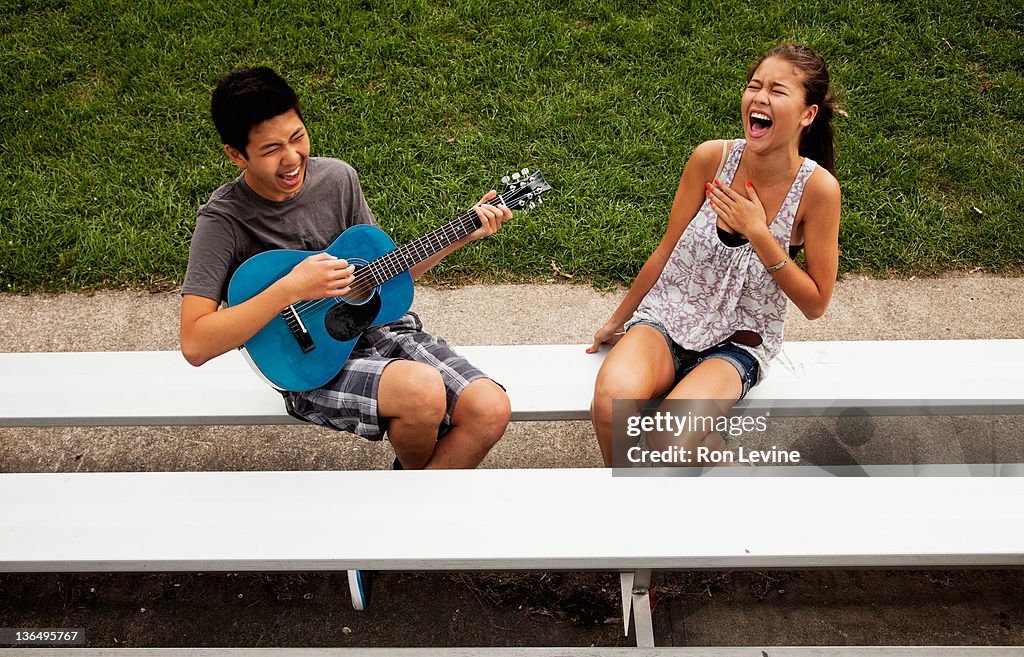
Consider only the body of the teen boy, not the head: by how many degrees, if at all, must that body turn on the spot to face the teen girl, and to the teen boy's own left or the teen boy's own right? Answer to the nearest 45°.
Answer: approximately 45° to the teen boy's own left

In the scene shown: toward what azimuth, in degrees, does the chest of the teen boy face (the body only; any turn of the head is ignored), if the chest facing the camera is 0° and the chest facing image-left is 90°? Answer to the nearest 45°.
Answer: approximately 315°
